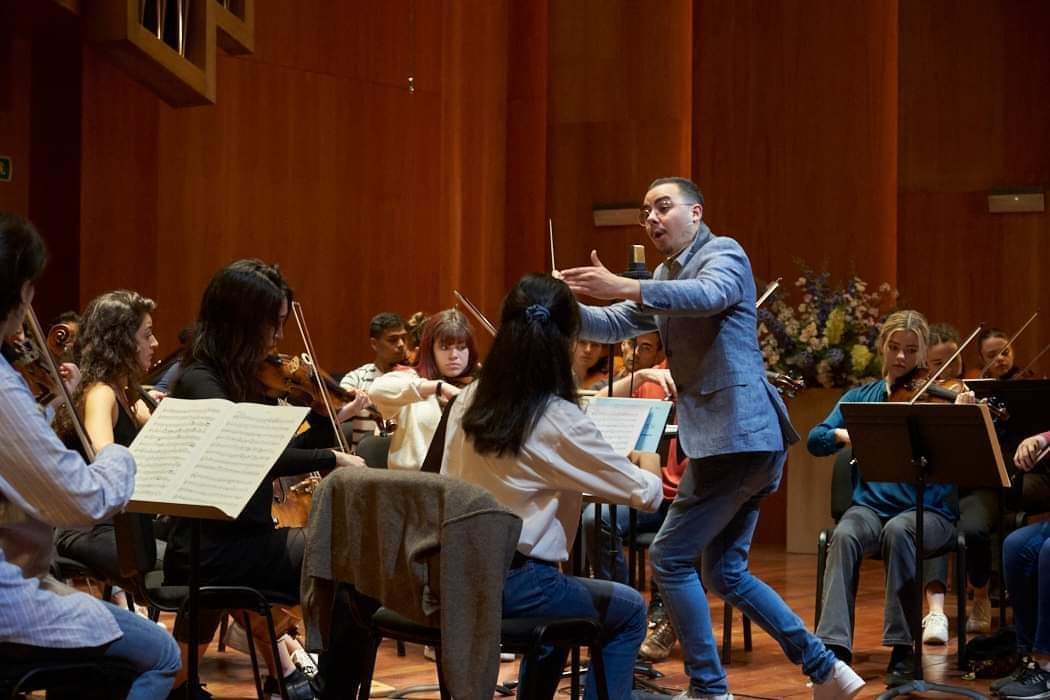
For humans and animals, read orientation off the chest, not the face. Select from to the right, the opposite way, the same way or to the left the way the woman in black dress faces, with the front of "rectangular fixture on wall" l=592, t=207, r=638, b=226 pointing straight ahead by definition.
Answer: to the left

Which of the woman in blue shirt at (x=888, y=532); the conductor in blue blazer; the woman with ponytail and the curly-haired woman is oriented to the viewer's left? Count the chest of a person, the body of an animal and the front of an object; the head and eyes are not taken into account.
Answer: the conductor in blue blazer

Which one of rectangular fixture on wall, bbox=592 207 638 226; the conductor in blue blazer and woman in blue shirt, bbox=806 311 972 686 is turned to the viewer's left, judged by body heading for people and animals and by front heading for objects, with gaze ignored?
the conductor in blue blazer

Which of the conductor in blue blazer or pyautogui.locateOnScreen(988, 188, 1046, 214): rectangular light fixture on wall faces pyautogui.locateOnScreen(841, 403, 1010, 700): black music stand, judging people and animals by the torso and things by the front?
the rectangular light fixture on wall

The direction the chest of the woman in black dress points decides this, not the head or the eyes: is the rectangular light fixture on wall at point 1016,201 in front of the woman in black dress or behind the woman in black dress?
in front

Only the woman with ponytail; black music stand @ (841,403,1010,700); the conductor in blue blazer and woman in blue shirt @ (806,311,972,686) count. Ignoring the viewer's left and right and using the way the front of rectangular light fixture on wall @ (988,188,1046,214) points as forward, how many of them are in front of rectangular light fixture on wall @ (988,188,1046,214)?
4

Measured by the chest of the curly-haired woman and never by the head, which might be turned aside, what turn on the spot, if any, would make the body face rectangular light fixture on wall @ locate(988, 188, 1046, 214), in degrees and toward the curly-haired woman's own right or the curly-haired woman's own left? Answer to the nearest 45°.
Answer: approximately 45° to the curly-haired woman's own left

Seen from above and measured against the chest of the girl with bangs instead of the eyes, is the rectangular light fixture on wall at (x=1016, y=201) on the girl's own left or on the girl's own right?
on the girl's own left

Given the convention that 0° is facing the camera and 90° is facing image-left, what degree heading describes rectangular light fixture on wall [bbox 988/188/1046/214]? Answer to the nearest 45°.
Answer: approximately 0°

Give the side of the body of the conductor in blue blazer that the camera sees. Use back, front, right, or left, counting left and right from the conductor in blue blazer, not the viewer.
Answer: left

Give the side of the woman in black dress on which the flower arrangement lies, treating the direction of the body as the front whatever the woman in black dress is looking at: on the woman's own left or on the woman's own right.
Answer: on the woman's own left

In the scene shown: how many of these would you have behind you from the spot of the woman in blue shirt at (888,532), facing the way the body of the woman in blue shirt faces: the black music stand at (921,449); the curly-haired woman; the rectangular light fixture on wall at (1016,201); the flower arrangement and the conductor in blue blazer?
2

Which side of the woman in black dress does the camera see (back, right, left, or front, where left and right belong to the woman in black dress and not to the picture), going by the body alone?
right

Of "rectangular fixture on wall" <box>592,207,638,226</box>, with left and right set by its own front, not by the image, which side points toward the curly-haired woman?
front

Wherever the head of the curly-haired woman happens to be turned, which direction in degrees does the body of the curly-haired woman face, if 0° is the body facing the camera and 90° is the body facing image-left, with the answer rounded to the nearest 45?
approximately 270°

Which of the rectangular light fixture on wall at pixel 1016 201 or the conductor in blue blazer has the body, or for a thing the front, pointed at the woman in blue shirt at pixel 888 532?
the rectangular light fixture on wall
